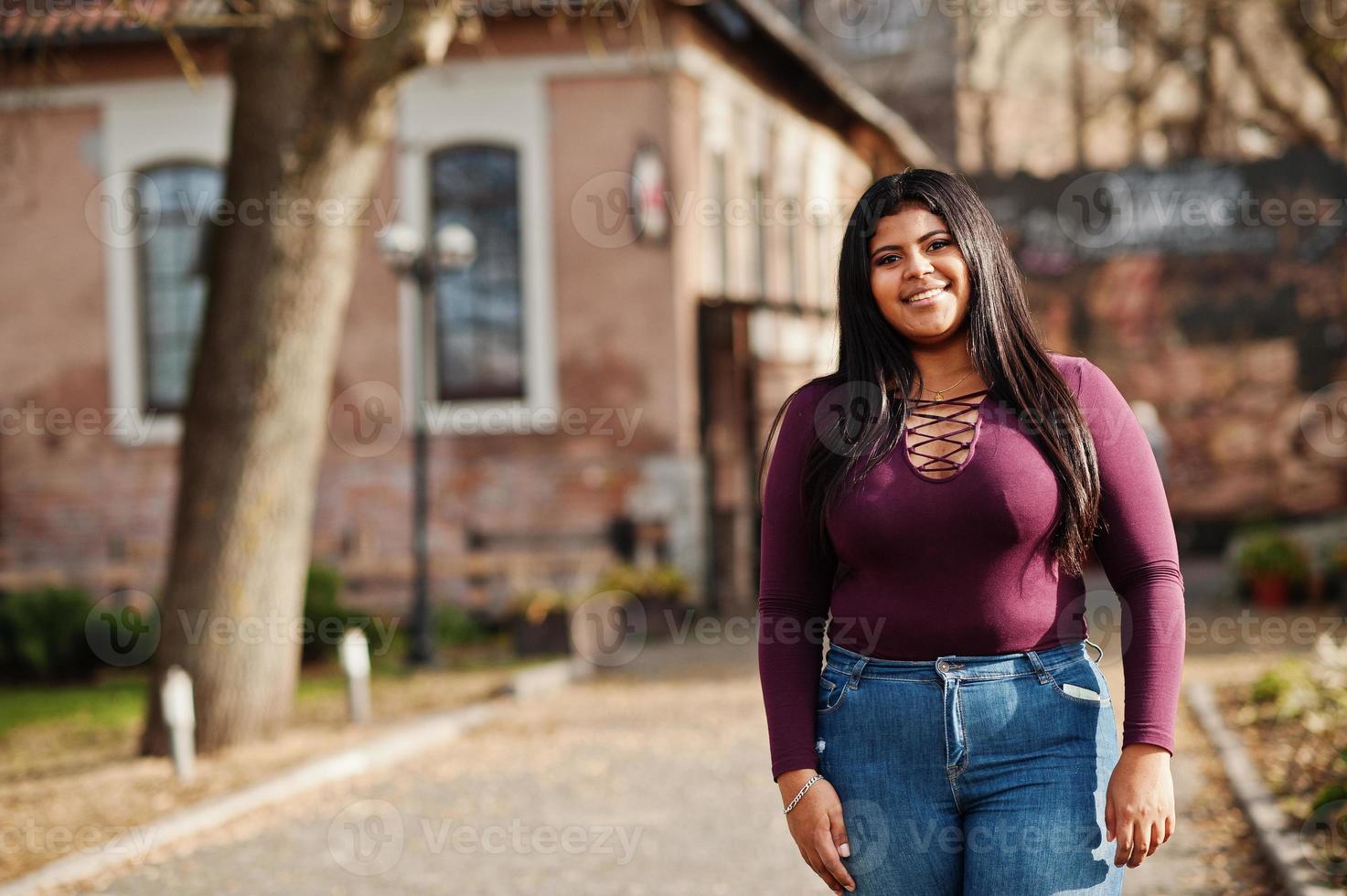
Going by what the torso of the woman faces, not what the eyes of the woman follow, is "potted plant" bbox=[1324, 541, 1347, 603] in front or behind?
behind

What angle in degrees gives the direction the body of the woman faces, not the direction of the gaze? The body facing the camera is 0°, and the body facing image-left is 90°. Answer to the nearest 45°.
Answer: approximately 0°

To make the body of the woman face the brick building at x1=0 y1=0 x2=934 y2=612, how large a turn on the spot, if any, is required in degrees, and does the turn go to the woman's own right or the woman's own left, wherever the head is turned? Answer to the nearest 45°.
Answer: approximately 180°

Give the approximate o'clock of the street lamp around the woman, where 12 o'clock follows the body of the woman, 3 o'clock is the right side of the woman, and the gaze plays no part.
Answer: The street lamp is roughly at 5 o'clock from the woman.

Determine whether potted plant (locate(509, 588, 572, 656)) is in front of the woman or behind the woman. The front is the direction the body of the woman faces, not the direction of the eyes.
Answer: behind

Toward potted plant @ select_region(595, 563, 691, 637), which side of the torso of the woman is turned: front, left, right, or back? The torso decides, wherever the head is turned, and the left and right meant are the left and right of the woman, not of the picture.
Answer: back

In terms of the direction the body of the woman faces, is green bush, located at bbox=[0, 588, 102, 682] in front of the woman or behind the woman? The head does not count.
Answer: behind
